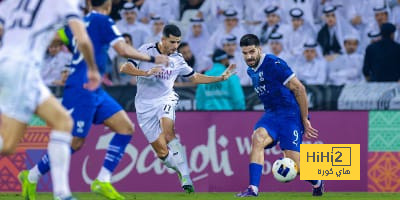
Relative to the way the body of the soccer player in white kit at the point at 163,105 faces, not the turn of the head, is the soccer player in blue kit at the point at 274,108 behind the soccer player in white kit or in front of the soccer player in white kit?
in front

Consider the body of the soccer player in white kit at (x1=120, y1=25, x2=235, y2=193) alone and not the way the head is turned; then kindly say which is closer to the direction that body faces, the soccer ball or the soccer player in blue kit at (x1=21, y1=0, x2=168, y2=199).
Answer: the soccer ball

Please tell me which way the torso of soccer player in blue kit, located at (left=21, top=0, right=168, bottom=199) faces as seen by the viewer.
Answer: to the viewer's right

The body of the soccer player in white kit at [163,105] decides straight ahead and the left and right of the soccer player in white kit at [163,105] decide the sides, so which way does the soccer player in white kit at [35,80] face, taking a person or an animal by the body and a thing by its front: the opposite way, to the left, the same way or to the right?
to the left

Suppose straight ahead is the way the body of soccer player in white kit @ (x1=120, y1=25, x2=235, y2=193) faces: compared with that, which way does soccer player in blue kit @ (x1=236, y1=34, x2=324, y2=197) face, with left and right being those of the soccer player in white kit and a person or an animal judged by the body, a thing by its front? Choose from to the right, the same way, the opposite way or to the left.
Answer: to the right

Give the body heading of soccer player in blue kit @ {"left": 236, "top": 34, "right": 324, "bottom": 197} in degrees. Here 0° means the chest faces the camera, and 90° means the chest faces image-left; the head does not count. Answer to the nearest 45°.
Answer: approximately 45°

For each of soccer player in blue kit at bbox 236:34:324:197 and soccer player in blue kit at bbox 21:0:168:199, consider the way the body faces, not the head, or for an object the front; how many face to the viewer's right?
1
